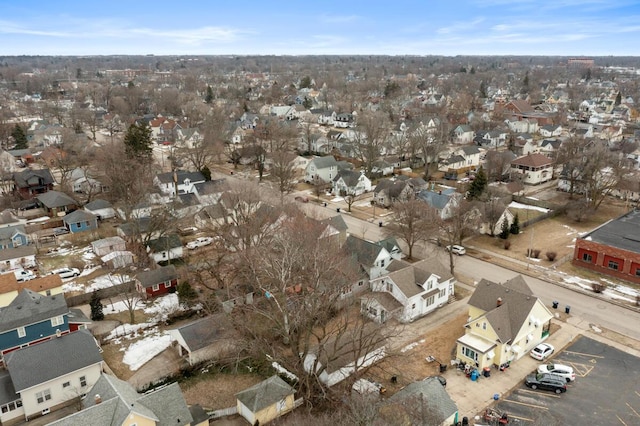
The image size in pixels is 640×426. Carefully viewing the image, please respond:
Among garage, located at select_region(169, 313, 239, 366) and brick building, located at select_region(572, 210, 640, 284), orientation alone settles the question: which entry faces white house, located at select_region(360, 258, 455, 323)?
the brick building

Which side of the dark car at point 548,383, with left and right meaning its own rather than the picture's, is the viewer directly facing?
left

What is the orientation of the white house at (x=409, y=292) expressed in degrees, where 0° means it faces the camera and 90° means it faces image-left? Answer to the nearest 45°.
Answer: approximately 225°

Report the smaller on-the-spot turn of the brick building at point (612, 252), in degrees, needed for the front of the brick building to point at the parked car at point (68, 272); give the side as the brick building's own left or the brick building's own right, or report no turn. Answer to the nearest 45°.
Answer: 0° — it already faces it

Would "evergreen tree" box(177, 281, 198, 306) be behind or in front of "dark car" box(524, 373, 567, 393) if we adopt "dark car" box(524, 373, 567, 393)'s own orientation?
in front

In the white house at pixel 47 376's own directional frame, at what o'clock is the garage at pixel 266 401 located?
The garage is roughly at 9 o'clock from the white house.

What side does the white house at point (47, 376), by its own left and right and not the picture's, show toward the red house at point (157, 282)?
back

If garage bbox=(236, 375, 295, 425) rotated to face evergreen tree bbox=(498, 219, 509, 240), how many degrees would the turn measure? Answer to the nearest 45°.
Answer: approximately 180°

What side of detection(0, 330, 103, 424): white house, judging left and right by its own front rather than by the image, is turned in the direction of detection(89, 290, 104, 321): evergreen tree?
back

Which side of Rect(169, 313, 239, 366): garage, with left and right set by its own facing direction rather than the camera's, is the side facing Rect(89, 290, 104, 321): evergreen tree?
right

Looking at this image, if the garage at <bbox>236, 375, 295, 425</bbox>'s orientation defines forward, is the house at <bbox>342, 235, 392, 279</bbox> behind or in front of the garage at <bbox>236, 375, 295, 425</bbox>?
behind

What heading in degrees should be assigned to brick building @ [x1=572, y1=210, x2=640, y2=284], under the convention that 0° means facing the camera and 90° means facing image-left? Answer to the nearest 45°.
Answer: approximately 45°

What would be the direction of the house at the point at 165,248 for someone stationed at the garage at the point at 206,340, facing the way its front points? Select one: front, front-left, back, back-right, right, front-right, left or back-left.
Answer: back-right

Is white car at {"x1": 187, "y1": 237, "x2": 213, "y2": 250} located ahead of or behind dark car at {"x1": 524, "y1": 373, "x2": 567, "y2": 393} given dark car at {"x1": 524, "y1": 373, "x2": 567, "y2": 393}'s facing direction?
ahead

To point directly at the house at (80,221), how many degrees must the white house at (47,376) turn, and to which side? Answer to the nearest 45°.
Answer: approximately 135° to its right

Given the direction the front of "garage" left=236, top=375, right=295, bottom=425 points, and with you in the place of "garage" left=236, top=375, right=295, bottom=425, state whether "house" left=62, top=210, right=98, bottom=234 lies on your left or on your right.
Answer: on your right
